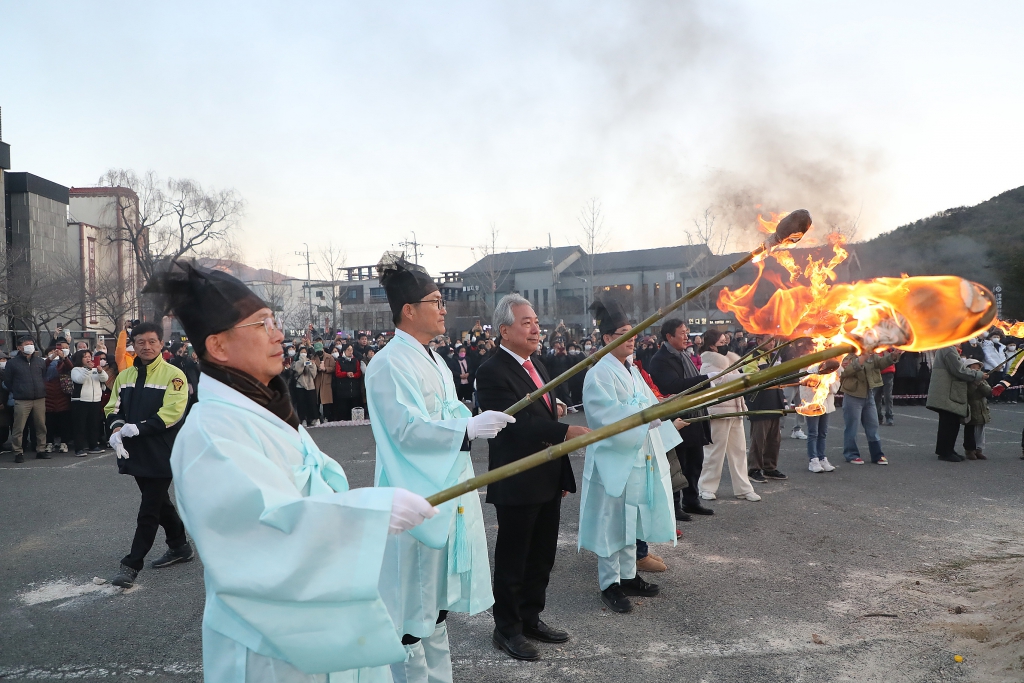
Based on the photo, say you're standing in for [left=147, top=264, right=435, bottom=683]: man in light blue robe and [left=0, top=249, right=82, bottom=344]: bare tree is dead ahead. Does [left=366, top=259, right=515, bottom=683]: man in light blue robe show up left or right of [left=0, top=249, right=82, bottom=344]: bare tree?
right

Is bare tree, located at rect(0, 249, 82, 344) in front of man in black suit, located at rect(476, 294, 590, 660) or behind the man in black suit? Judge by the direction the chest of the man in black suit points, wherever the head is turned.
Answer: behind

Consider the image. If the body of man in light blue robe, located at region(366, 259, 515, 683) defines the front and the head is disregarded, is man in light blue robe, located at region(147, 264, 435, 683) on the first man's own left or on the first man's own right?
on the first man's own right

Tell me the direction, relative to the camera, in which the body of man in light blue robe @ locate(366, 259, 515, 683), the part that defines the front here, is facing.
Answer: to the viewer's right

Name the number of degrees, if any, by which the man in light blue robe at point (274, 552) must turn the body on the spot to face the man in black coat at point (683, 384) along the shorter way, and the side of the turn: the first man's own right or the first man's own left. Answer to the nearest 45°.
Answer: approximately 45° to the first man's own left

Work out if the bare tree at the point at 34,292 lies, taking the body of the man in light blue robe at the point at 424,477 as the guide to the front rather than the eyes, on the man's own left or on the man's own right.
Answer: on the man's own left

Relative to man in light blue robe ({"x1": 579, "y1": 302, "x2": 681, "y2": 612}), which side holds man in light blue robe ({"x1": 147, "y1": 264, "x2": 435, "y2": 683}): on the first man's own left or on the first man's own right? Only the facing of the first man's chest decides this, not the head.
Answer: on the first man's own right

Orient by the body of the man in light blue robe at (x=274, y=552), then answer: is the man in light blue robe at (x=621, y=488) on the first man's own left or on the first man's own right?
on the first man's own left

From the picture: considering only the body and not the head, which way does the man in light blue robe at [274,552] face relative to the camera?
to the viewer's right

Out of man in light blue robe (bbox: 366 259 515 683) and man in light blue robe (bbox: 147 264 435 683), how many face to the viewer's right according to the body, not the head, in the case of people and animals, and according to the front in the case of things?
2

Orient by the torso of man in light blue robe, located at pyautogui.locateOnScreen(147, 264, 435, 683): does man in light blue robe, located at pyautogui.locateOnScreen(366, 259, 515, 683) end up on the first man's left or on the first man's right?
on the first man's left

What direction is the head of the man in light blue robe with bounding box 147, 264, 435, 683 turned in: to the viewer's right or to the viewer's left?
to the viewer's right
